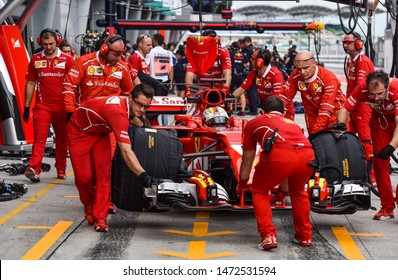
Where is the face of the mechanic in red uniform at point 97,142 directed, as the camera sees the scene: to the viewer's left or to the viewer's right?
to the viewer's right

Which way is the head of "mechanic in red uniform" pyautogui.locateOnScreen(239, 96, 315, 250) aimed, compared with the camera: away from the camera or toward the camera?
away from the camera

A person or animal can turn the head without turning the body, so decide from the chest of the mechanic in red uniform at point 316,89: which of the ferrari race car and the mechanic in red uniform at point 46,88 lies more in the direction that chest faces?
the ferrari race car

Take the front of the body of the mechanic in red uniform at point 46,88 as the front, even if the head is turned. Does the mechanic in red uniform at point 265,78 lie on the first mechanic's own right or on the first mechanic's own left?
on the first mechanic's own left

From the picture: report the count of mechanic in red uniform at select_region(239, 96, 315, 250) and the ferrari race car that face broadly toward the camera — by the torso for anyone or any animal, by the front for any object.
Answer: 1

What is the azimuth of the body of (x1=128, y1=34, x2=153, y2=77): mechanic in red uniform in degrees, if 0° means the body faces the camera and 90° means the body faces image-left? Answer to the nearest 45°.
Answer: approximately 315°

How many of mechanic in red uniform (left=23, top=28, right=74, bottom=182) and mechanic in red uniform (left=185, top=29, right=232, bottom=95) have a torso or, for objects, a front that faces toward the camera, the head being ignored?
2

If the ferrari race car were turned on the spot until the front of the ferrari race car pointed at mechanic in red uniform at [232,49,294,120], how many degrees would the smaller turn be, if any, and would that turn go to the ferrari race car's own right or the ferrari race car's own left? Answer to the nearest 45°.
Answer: approximately 180°

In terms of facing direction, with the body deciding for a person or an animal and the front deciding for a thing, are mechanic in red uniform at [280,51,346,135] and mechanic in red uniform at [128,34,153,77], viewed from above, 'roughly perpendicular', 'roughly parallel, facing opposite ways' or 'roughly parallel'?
roughly perpendicular
